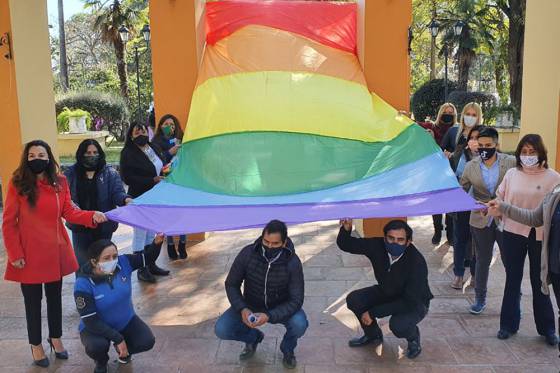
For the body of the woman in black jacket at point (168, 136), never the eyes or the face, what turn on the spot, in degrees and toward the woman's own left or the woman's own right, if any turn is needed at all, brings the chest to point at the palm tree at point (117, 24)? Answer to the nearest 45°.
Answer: approximately 180°

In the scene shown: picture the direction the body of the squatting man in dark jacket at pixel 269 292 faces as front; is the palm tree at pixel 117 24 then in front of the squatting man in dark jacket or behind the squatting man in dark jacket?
behind

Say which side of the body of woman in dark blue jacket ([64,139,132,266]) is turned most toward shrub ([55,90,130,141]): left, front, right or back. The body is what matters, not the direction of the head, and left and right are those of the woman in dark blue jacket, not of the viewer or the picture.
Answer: back

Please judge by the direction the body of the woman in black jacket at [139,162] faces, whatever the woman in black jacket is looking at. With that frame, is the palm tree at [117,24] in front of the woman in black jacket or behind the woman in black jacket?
behind

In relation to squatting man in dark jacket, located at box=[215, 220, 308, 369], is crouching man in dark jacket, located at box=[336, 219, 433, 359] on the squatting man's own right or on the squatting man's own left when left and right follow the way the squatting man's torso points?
on the squatting man's own left

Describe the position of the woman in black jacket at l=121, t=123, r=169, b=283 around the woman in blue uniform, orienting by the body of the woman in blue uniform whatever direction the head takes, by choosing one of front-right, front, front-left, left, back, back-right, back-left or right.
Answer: back-left

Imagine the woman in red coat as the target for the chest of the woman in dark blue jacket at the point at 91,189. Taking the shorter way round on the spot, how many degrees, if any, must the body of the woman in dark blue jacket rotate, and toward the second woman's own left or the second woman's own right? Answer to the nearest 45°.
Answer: approximately 45° to the second woman's own right
